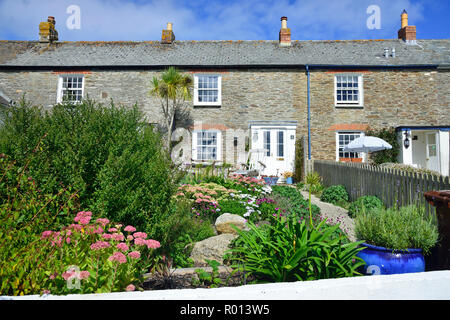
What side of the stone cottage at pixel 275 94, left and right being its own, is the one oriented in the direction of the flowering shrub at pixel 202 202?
front

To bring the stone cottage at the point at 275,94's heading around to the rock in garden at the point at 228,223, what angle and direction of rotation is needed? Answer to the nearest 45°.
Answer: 0° — it already faces it

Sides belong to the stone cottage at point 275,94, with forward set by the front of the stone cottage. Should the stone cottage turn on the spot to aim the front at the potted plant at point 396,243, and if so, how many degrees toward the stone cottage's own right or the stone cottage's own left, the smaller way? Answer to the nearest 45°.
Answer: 0° — it already faces it

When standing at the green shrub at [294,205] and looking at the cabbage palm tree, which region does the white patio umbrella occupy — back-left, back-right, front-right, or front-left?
front-right

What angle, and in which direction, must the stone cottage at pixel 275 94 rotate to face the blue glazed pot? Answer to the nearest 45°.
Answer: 0° — it already faces it

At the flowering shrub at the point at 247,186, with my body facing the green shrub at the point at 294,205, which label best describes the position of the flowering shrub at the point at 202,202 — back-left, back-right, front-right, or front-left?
front-right

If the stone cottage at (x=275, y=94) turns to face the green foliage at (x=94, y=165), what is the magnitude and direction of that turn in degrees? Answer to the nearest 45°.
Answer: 0° — it already faces it

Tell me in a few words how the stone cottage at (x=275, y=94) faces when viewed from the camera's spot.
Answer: facing the viewer

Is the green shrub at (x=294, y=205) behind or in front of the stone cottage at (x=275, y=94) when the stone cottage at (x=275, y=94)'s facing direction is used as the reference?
in front

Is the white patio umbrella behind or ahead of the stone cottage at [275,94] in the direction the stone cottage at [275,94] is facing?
ahead

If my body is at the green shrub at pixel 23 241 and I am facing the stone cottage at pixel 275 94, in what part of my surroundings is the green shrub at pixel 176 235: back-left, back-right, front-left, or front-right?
front-right

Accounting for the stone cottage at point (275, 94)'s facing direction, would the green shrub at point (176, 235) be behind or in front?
in front

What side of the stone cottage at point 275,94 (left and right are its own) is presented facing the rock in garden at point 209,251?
front
